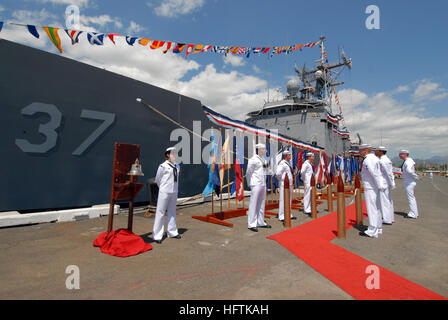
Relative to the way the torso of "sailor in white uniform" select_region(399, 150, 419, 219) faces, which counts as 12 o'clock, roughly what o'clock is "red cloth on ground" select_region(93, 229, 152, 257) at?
The red cloth on ground is roughly at 10 o'clock from the sailor in white uniform.

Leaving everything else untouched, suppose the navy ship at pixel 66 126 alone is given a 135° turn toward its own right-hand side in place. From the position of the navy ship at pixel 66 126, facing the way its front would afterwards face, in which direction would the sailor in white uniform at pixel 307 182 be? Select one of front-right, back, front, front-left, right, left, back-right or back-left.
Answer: right

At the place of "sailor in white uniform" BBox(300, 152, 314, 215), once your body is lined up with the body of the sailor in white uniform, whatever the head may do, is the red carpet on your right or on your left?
on your right

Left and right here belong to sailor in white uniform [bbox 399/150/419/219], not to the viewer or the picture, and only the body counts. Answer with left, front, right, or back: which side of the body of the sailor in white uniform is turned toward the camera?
left

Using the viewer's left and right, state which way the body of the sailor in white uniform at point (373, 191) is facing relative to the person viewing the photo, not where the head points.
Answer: facing to the left of the viewer

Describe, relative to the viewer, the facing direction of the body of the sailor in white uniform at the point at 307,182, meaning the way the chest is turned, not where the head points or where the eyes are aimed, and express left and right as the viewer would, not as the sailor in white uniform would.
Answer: facing to the right of the viewer

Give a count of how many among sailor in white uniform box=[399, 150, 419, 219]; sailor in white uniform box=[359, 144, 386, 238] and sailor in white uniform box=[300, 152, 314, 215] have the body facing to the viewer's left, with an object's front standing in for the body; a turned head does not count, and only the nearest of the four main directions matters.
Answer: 2

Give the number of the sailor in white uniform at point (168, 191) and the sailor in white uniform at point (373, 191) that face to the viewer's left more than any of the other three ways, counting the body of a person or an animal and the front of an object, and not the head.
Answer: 1

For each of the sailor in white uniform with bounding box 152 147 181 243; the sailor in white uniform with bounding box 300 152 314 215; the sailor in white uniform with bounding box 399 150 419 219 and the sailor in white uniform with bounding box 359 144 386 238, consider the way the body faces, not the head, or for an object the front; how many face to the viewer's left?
2
